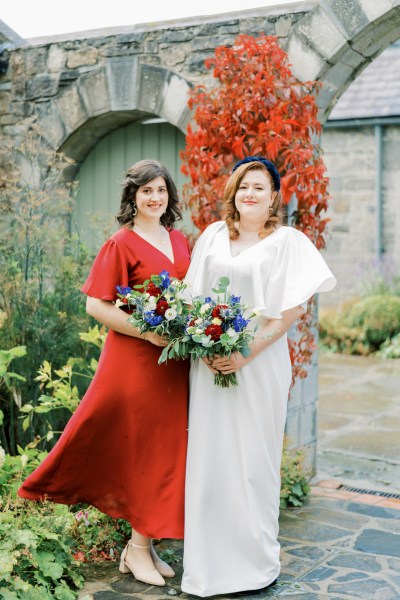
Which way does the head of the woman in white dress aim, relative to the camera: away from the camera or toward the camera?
toward the camera

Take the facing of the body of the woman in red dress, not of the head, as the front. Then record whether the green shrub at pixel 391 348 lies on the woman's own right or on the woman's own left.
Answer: on the woman's own left

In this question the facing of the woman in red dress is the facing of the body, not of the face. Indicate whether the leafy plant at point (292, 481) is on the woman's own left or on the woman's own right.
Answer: on the woman's own left

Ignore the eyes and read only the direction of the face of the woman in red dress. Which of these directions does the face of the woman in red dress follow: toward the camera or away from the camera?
toward the camera

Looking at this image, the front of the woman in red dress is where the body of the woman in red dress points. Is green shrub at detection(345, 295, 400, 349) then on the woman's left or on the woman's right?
on the woman's left

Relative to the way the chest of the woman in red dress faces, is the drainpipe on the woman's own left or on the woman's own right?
on the woman's own left

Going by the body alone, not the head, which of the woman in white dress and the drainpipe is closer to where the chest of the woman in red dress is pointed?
the woman in white dress

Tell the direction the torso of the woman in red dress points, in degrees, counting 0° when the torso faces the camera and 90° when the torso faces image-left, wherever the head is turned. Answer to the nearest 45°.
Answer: approximately 315°

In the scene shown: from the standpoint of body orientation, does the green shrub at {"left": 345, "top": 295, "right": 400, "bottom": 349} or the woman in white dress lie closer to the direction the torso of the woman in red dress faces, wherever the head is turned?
the woman in white dress

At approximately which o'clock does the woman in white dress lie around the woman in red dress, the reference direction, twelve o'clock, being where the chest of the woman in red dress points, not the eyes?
The woman in white dress is roughly at 11 o'clock from the woman in red dress.

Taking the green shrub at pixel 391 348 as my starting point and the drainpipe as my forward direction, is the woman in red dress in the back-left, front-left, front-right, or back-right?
back-left
